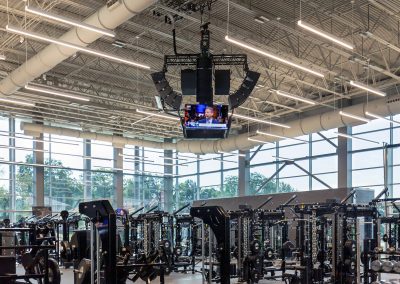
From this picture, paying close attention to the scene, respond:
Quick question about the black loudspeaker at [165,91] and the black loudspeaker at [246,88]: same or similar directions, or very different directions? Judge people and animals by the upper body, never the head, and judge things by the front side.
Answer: very different directions

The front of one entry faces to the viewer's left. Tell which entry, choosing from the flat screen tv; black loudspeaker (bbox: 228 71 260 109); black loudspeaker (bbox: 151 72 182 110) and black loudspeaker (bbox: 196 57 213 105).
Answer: black loudspeaker (bbox: 151 72 182 110)

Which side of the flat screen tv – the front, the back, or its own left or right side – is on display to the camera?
front

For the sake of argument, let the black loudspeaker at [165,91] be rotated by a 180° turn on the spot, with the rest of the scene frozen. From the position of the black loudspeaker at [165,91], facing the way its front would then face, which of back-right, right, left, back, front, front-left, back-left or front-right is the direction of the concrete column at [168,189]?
left

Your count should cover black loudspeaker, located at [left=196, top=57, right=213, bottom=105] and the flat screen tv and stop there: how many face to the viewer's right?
0

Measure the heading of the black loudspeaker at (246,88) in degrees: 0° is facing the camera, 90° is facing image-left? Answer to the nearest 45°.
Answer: approximately 270°

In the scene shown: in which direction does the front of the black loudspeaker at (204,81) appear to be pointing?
toward the camera

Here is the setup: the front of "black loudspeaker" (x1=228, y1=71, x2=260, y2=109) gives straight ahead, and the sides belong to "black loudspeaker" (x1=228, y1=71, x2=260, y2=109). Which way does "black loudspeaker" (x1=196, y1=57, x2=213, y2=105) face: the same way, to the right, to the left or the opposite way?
to the right

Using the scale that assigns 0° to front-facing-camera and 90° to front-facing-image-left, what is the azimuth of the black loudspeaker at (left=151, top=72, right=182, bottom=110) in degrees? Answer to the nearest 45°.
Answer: approximately 90°

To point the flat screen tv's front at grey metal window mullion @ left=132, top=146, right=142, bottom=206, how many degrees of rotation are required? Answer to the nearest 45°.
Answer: approximately 180°

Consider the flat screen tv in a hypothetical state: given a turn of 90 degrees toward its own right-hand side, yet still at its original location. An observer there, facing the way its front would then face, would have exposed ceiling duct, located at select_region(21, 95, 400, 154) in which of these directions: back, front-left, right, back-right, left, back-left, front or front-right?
right
